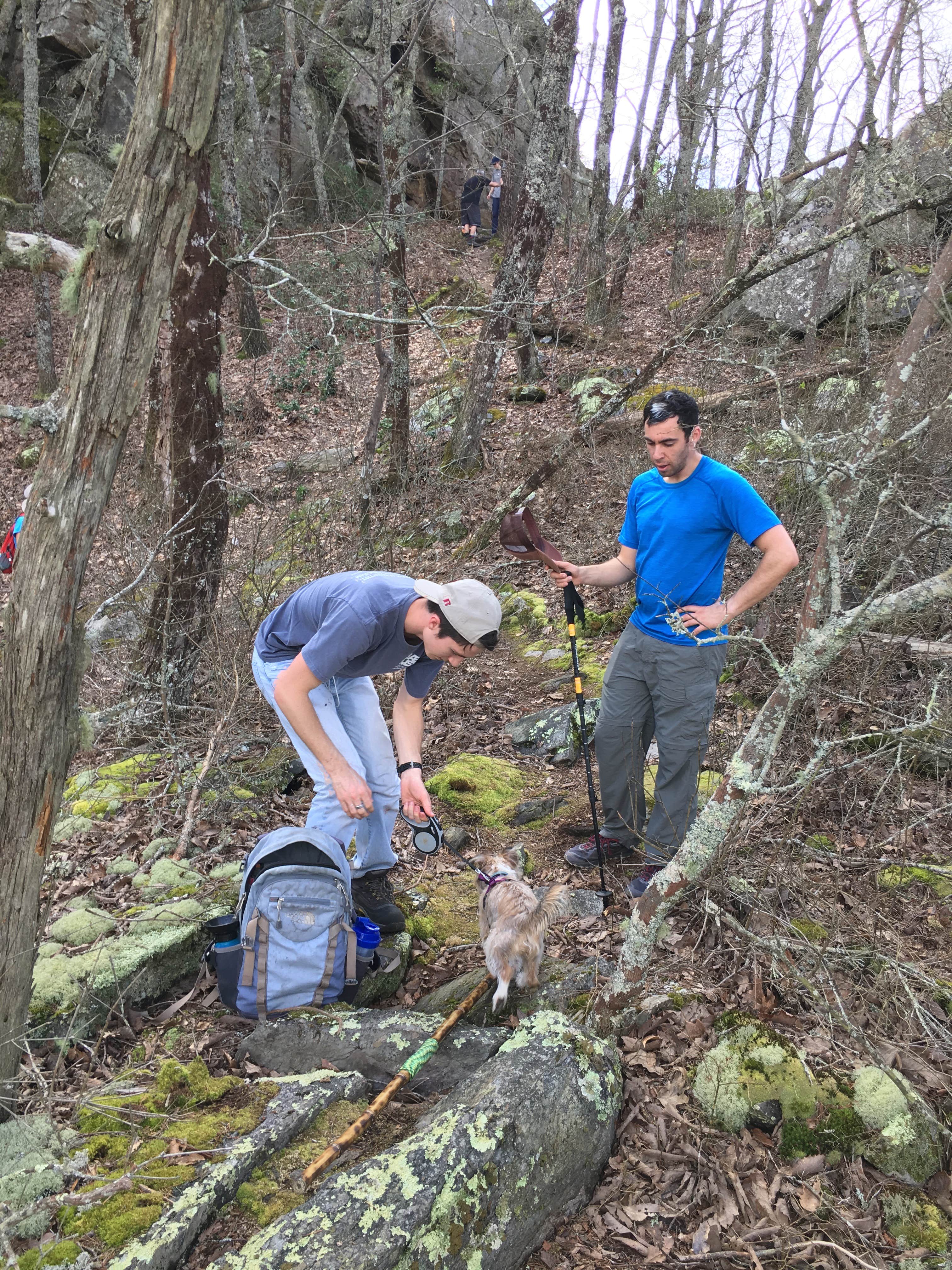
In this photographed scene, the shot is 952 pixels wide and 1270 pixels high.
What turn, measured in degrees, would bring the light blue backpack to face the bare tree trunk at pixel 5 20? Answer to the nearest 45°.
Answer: approximately 180°

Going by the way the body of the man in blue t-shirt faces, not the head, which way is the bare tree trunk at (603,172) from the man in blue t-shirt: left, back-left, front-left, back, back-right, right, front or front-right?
back-right

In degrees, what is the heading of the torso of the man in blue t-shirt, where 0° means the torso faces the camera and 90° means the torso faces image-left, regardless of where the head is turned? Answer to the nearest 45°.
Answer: approximately 45°

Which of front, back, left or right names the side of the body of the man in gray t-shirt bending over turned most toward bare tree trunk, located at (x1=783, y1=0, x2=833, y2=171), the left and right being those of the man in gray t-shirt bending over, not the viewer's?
left

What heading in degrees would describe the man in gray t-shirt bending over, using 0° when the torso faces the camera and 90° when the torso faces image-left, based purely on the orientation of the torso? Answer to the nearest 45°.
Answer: approximately 315°

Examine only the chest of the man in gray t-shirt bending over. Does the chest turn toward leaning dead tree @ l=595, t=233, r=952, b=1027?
yes

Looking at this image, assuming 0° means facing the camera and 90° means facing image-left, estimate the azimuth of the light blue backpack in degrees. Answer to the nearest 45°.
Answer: approximately 0°

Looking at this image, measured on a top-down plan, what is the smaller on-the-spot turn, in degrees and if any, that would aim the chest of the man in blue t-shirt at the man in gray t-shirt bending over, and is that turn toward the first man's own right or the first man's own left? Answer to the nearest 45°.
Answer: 0° — they already face them

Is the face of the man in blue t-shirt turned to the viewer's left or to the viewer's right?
to the viewer's left

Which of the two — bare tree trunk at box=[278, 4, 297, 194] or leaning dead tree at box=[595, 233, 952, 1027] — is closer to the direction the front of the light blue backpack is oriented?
the leaning dead tree

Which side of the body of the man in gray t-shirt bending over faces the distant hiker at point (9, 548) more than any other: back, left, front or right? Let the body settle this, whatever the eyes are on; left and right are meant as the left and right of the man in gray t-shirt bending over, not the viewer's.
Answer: back

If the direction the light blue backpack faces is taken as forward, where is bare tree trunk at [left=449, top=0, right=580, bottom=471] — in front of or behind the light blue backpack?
behind
